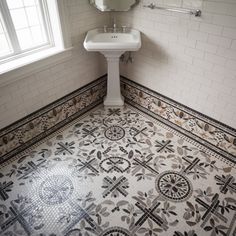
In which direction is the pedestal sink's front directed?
toward the camera

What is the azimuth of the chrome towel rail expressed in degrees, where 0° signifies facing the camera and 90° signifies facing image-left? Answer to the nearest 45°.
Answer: approximately 45°

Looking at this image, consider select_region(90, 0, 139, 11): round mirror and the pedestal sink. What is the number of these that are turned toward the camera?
2

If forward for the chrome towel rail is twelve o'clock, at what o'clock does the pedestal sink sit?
The pedestal sink is roughly at 2 o'clock from the chrome towel rail.

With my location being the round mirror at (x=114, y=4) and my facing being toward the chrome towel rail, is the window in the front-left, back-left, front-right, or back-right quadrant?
back-right

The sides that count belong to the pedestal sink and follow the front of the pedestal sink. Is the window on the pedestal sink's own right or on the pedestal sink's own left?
on the pedestal sink's own right

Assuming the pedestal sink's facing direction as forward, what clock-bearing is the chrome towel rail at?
The chrome towel rail is roughly at 10 o'clock from the pedestal sink.

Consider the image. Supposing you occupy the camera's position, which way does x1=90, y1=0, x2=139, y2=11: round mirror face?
facing the viewer
